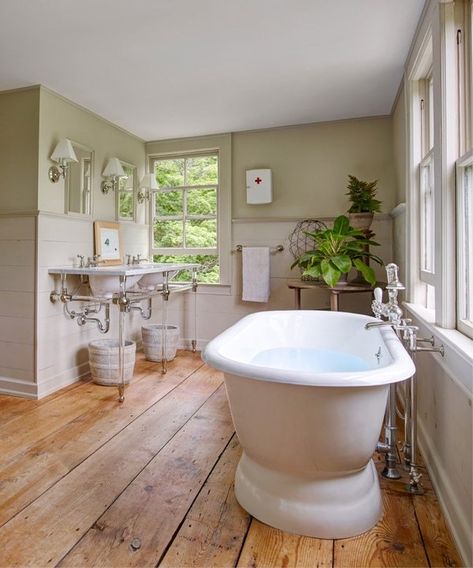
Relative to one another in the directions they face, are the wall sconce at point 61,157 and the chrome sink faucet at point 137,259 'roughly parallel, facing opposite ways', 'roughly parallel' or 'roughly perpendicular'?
roughly parallel

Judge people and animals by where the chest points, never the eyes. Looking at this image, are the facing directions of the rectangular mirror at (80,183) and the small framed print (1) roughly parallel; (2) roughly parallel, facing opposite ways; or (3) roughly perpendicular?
roughly parallel

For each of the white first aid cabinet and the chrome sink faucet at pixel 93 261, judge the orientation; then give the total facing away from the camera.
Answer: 0

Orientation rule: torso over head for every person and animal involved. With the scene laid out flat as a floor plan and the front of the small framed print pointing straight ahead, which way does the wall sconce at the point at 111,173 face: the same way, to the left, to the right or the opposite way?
the same way

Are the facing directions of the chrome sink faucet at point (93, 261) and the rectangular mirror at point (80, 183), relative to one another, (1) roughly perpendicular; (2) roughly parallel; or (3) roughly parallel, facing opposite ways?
roughly parallel

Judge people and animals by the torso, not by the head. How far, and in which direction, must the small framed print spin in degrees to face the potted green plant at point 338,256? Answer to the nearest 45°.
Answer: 0° — it already faces it

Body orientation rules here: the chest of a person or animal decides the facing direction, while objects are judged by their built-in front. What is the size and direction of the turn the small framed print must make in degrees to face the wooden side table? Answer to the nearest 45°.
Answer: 0° — it already faces it

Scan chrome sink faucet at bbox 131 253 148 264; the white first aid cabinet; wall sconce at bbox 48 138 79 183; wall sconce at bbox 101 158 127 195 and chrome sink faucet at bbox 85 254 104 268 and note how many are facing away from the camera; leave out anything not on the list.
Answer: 0

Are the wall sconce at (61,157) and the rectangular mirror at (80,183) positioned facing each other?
no

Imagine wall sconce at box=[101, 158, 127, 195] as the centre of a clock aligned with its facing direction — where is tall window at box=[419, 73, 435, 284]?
The tall window is roughly at 12 o'clock from the wall sconce.

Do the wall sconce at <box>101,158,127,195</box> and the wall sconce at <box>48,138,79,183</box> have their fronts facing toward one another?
no

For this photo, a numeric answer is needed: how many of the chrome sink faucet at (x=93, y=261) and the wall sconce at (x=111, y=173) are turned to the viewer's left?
0

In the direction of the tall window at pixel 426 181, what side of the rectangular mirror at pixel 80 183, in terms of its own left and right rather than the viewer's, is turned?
front

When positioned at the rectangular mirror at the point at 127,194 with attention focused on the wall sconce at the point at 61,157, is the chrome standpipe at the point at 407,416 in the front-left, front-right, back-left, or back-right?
front-left

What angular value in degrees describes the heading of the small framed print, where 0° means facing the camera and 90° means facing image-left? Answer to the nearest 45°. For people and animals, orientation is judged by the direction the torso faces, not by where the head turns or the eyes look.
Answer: approximately 315°

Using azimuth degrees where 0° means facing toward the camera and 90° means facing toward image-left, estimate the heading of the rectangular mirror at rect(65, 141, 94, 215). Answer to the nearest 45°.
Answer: approximately 315°

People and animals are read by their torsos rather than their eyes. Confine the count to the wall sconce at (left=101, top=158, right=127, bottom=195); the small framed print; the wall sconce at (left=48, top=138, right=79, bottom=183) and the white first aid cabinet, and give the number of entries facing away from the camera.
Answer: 0

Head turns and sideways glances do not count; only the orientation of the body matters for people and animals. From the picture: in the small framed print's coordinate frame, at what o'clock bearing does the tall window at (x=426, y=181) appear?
The tall window is roughly at 12 o'clock from the small framed print.

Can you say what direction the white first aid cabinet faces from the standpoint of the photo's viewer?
facing the viewer

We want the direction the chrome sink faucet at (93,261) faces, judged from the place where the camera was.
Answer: facing the viewer and to the right of the viewer
